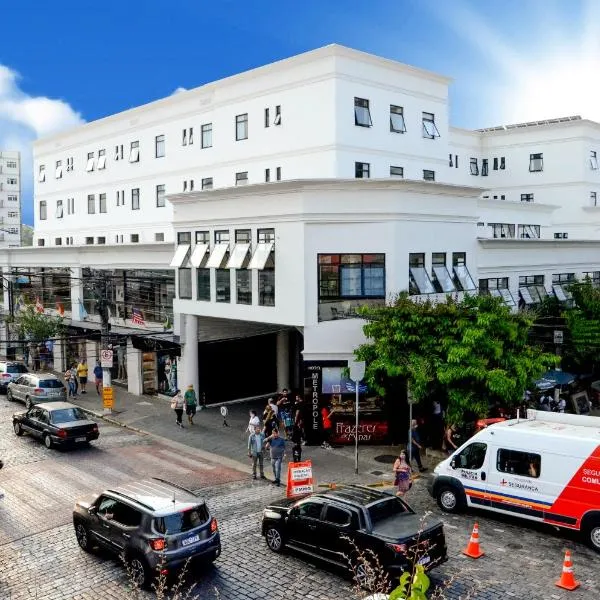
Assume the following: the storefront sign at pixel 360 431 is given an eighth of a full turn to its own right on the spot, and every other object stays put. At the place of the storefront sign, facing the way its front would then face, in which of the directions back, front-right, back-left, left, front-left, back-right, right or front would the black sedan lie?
front-right

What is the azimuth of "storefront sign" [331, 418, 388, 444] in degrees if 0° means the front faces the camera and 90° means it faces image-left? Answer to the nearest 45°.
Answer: approximately 0°

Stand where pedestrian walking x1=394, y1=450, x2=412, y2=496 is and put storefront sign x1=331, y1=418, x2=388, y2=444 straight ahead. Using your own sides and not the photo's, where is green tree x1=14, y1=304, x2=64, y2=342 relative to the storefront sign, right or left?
left

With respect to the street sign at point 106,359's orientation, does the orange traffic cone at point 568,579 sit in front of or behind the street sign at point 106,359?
in front

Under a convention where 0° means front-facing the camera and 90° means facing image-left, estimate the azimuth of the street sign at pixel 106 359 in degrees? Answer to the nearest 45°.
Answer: approximately 0°

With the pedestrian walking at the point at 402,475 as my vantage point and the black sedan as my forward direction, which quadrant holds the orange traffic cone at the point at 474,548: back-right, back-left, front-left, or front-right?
back-left

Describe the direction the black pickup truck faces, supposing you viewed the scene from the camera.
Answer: facing away from the viewer and to the left of the viewer
